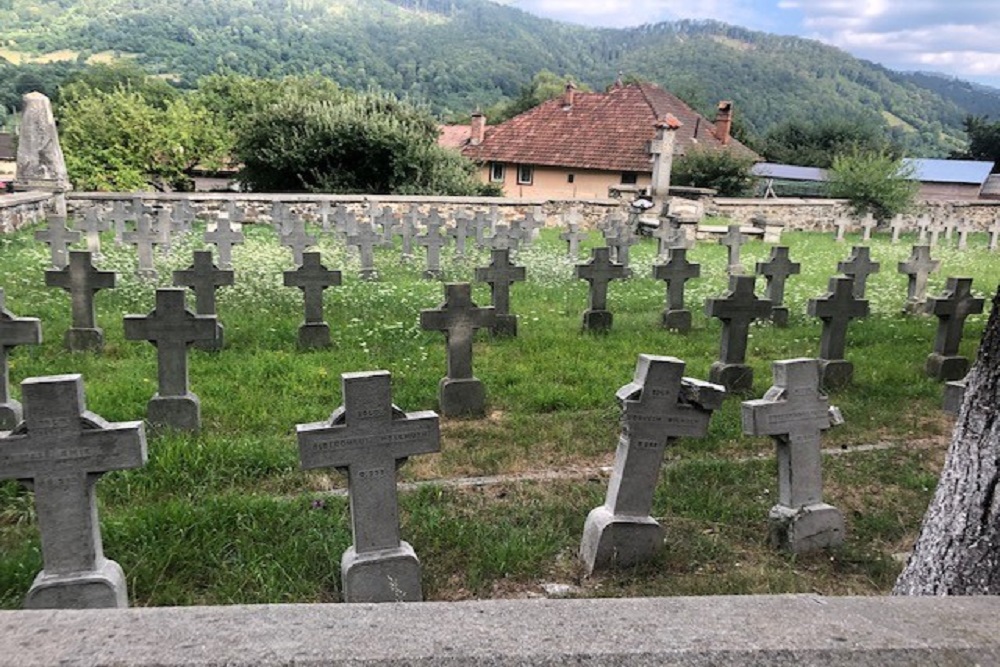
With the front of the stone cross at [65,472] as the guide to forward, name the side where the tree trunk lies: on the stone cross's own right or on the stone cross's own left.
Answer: on the stone cross's own left

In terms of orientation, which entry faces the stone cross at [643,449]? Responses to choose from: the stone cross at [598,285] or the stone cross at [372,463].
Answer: the stone cross at [598,285]

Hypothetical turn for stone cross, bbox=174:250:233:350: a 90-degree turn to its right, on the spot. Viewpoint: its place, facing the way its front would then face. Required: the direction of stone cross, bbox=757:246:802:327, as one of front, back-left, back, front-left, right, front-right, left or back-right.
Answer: back

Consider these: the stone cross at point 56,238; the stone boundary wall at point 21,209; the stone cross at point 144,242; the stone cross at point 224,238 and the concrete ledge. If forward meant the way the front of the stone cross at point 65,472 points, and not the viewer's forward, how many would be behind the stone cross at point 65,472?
4

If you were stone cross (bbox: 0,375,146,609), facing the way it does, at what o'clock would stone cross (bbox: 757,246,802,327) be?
stone cross (bbox: 757,246,802,327) is roughly at 8 o'clock from stone cross (bbox: 0,375,146,609).

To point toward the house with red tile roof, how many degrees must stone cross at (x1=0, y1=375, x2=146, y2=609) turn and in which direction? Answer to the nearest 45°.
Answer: approximately 135° to its left

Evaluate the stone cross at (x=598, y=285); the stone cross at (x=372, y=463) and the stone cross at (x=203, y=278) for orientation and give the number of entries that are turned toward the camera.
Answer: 3

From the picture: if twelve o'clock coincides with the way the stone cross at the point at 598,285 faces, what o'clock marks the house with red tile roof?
The house with red tile roof is roughly at 6 o'clock from the stone cross.

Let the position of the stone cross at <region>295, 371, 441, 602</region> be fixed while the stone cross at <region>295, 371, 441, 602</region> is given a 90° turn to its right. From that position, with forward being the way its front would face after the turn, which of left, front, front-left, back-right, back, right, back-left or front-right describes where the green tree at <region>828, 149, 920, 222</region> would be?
back-right

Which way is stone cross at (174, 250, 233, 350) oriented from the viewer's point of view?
toward the camera

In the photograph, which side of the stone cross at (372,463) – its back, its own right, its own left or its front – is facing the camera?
front

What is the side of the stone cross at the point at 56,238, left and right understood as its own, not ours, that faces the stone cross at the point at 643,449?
front
